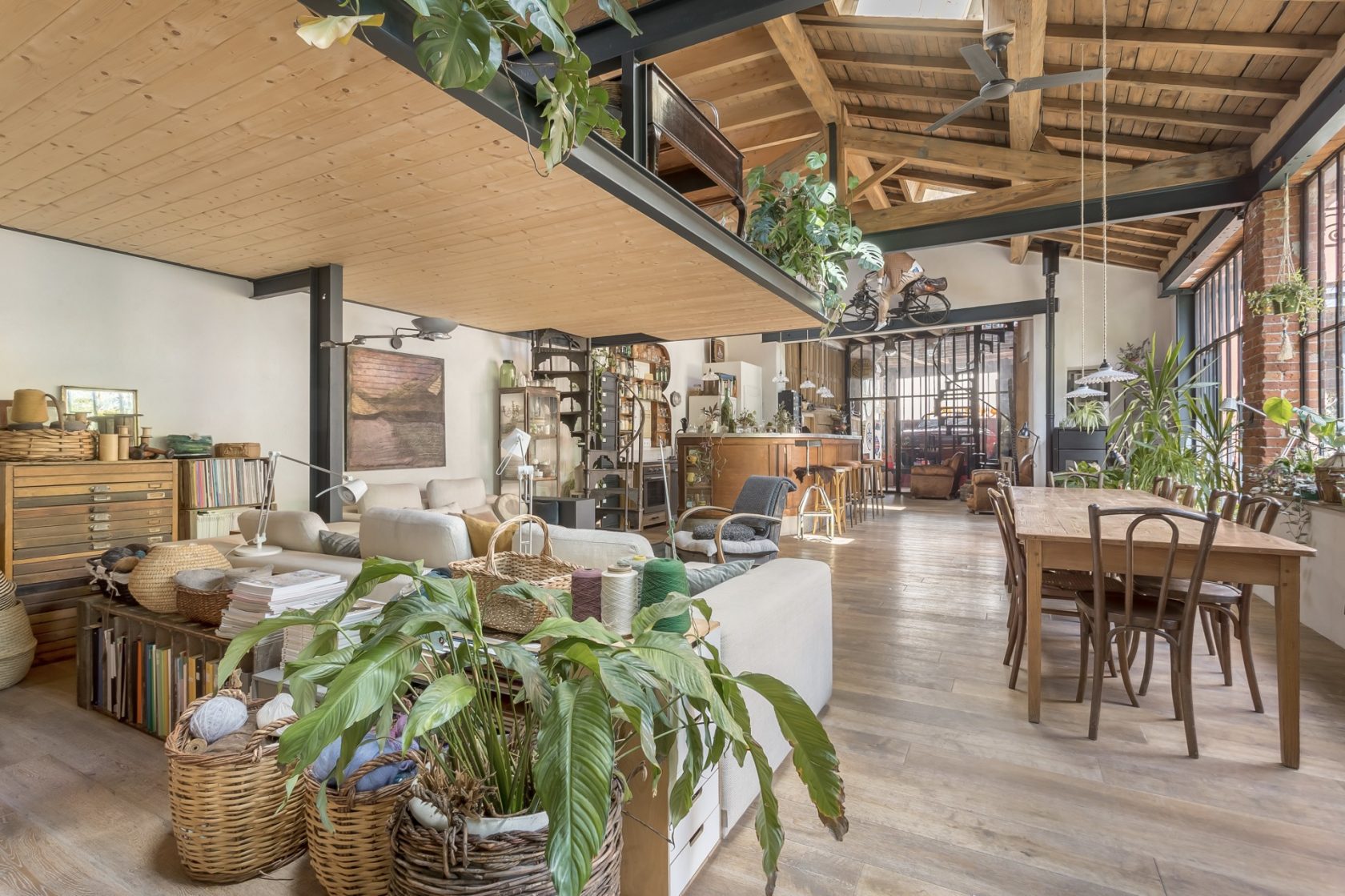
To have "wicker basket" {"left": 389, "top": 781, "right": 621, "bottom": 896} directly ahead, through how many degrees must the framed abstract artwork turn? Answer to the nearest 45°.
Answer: approximately 45° to its right

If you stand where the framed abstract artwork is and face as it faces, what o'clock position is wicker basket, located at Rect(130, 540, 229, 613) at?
The wicker basket is roughly at 2 o'clock from the framed abstract artwork.

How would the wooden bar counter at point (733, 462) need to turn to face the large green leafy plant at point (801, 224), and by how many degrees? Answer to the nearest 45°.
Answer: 0° — it already faces it

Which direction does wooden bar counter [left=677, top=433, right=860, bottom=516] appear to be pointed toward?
toward the camera

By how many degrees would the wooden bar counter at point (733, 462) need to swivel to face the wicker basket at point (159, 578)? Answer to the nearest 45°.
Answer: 0° — it already faces it

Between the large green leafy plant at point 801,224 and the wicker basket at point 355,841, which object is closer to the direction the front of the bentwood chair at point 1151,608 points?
the large green leafy plant

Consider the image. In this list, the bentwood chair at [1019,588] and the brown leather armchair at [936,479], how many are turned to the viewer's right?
1

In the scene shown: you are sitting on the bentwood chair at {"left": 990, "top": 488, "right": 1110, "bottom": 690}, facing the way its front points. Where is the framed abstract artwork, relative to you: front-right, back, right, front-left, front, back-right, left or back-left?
back

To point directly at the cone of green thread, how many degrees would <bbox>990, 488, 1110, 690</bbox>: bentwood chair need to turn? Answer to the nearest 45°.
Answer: approximately 90° to its right

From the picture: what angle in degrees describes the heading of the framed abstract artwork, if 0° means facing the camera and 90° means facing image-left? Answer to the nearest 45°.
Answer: approximately 315°
